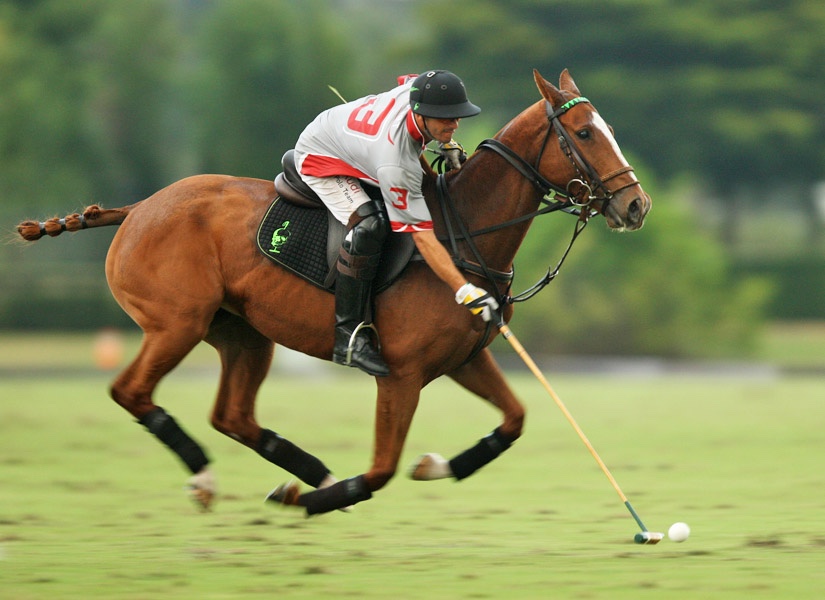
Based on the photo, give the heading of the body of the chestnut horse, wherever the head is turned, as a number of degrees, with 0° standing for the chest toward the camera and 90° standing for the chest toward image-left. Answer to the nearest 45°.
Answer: approximately 270°

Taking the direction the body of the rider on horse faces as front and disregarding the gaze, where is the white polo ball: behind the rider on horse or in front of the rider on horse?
in front

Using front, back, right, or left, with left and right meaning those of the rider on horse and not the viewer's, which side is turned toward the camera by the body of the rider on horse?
right

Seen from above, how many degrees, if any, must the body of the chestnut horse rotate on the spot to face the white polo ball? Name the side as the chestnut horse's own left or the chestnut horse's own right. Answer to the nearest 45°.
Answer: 0° — it already faces it

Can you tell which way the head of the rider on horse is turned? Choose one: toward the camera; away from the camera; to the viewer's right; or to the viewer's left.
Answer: to the viewer's right
